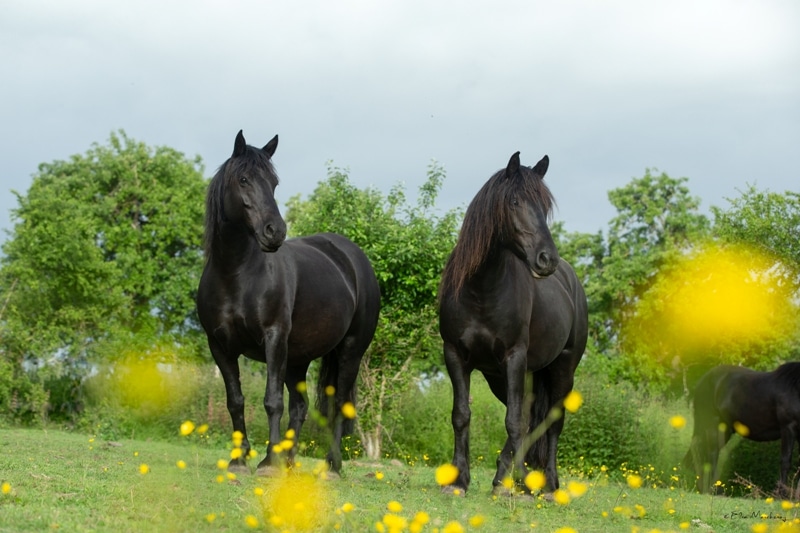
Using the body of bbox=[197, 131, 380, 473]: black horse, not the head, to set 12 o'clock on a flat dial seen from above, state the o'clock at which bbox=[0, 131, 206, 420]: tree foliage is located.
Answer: The tree foliage is roughly at 4 o'clock from the black horse.

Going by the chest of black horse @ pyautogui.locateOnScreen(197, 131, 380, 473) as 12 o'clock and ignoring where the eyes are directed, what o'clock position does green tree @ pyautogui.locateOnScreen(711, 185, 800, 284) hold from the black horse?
The green tree is roughly at 6 o'clock from the black horse.

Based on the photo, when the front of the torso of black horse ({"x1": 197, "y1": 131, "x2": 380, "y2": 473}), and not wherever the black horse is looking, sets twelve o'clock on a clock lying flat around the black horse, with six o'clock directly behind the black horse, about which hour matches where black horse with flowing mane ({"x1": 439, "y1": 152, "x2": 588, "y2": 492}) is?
The black horse with flowing mane is roughly at 8 o'clock from the black horse.

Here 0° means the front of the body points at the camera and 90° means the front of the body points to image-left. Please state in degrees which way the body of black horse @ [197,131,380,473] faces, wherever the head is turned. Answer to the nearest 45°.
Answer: approximately 45°

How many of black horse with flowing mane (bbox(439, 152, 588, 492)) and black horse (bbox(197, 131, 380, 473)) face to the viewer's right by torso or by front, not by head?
0

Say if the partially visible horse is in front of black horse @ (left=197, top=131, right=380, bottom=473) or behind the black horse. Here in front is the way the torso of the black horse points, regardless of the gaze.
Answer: behind
